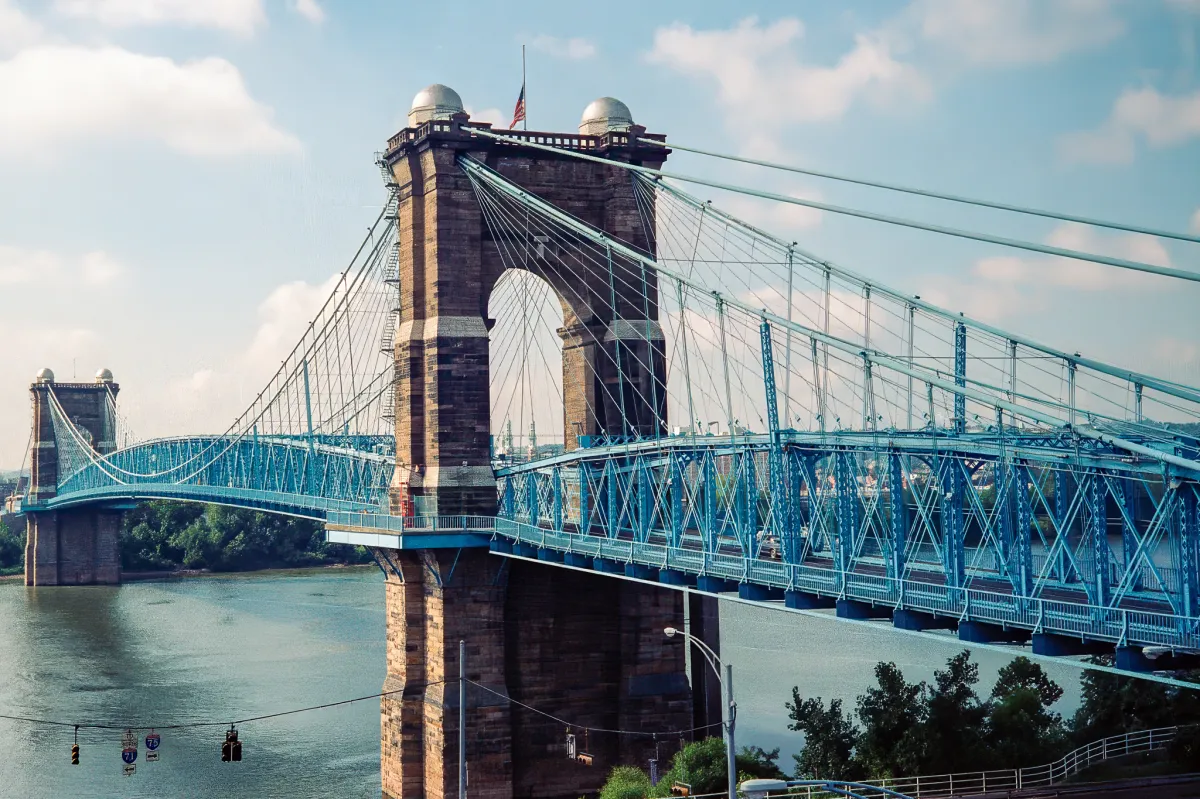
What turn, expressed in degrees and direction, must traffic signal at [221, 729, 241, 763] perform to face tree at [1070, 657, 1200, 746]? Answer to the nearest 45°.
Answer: approximately 90° to its left

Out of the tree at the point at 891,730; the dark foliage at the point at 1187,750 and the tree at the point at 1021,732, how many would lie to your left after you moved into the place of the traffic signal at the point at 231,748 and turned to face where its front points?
3

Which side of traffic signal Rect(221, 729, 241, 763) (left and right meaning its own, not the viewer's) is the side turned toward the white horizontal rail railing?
left

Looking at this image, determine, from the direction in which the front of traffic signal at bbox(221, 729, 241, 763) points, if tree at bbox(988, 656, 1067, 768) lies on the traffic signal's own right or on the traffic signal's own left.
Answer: on the traffic signal's own left

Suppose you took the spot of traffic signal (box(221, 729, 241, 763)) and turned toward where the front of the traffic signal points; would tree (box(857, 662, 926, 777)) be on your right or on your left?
on your left

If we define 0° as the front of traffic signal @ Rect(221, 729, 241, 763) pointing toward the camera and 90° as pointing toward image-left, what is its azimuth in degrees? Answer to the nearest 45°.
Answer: approximately 0°

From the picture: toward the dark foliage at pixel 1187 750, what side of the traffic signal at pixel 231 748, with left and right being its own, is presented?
left

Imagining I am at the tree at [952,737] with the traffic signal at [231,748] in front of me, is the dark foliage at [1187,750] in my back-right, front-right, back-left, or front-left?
back-left

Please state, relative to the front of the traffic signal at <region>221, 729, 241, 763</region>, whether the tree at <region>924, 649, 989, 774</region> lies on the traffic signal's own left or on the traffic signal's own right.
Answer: on the traffic signal's own left
